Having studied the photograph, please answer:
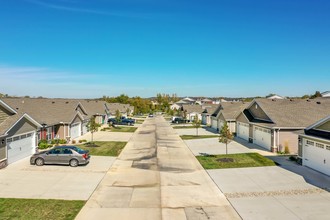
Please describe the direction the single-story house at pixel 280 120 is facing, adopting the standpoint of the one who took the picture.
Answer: facing the viewer and to the left of the viewer

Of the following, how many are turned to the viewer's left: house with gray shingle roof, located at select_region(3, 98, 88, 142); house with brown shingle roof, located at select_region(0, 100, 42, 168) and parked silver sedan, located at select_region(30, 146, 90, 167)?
1

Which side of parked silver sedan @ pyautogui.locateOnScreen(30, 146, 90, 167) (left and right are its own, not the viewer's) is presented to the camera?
left

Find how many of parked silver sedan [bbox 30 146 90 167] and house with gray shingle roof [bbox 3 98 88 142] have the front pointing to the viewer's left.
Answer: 1

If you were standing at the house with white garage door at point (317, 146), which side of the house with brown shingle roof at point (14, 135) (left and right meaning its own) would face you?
front

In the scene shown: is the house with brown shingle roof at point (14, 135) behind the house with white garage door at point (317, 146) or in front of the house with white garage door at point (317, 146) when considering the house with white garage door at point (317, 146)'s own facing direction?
in front

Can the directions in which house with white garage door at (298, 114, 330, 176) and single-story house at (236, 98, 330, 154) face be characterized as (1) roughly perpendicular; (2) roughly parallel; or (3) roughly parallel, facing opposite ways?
roughly parallel

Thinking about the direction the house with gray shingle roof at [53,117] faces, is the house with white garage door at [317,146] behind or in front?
in front

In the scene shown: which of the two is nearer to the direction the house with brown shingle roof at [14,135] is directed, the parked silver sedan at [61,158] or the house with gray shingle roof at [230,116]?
the parked silver sedan

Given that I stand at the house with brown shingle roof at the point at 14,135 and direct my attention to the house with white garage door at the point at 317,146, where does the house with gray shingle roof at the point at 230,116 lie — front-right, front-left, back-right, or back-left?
front-left

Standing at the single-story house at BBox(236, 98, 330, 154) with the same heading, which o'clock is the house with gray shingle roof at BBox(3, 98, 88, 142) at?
The house with gray shingle roof is roughly at 1 o'clock from the single-story house.

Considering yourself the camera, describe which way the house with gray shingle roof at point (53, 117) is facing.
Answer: facing the viewer and to the right of the viewer

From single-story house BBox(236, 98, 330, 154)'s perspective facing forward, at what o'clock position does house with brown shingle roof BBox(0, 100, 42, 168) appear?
The house with brown shingle roof is roughly at 12 o'clock from the single-story house.
